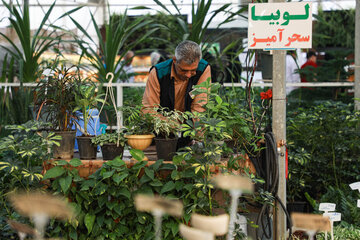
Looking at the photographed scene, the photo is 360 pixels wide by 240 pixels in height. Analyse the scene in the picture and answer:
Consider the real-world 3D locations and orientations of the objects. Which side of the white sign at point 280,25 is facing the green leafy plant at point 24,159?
right

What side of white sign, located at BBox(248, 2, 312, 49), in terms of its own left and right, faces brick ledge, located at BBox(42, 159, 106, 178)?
right

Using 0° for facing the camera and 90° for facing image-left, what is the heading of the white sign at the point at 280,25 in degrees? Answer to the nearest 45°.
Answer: approximately 0°

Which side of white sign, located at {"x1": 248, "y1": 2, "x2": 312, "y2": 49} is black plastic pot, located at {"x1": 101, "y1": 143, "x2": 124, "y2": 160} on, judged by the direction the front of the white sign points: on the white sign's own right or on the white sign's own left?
on the white sign's own right

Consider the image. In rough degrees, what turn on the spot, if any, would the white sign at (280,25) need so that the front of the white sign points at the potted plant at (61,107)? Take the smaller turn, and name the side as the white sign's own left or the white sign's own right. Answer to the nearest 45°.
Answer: approximately 90° to the white sign's own right

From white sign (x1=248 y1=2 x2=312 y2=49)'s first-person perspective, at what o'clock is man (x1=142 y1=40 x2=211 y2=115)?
The man is roughly at 4 o'clock from the white sign.

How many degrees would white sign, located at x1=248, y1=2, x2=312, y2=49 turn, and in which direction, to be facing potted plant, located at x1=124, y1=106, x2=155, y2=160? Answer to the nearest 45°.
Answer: approximately 90° to its right
